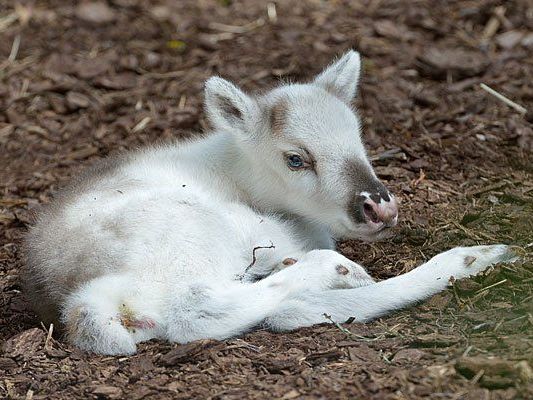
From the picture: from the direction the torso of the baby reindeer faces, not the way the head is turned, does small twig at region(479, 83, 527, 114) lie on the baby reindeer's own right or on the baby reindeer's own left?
on the baby reindeer's own left

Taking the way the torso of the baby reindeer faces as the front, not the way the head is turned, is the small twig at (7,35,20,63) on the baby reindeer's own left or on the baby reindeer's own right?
on the baby reindeer's own left

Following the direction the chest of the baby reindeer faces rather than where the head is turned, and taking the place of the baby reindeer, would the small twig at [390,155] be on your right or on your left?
on your left

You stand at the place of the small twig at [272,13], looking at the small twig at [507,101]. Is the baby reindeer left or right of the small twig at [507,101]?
right

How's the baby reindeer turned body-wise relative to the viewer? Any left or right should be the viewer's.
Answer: facing to the right of the viewer

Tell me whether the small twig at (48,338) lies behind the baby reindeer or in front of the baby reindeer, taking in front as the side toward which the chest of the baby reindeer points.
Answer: behind

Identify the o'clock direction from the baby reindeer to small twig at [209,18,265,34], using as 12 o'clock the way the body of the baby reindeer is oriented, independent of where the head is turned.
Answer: The small twig is roughly at 9 o'clock from the baby reindeer.

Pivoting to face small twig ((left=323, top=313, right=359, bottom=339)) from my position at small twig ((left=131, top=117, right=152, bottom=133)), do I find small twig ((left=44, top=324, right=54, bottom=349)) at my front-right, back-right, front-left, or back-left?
front-right

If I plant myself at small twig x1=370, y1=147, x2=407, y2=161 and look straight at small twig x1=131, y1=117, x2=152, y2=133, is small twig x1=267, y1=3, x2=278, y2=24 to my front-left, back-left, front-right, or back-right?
front-right

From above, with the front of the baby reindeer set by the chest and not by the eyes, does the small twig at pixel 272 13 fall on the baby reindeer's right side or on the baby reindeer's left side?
on the baby reindeer's left side

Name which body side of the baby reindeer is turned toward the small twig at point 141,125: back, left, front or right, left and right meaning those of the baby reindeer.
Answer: left
